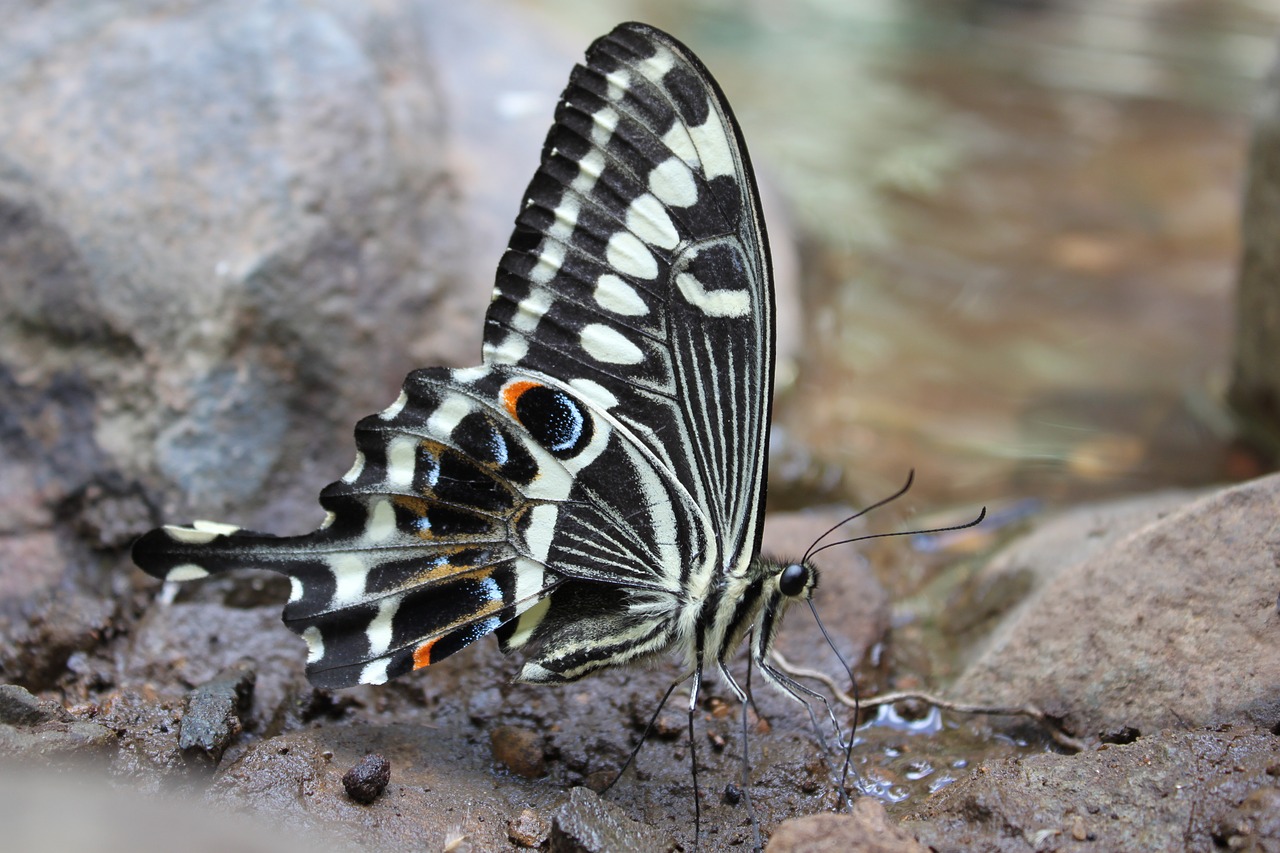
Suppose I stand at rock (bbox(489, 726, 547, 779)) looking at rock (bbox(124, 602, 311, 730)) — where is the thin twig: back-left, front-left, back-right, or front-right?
back-right

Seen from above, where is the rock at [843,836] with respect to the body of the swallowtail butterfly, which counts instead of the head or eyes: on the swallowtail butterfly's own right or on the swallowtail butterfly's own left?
on the swallowtail butterfly's own right

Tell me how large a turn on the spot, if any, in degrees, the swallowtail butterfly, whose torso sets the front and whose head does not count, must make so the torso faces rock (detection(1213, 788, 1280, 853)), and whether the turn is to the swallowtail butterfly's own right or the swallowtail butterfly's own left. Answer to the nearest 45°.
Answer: approximately 45° to the swallowtail butterfly's own right

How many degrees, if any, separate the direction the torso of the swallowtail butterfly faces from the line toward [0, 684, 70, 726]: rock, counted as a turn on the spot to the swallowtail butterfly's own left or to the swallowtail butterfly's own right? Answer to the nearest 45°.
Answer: approximately 180°

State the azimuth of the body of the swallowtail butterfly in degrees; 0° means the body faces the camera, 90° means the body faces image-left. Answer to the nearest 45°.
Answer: approximately 270°
